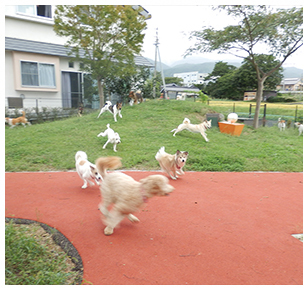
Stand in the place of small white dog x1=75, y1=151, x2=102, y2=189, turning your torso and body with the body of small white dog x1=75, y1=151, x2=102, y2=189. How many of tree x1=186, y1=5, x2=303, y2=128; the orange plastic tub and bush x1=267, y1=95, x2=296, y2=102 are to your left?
3

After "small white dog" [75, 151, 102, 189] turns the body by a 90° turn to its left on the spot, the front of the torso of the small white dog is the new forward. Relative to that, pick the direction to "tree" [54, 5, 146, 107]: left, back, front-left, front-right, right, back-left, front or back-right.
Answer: front-left

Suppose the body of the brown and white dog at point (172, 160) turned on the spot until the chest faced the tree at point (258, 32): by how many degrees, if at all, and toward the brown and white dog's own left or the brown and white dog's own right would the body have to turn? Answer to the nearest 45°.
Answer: approximately 90° to the brown and white dog's own left

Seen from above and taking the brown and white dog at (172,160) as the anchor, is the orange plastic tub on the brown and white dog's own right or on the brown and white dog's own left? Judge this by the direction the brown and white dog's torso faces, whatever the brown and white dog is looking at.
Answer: on the brown and white dog's own left

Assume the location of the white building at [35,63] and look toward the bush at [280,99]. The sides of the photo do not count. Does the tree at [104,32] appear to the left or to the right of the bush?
right
